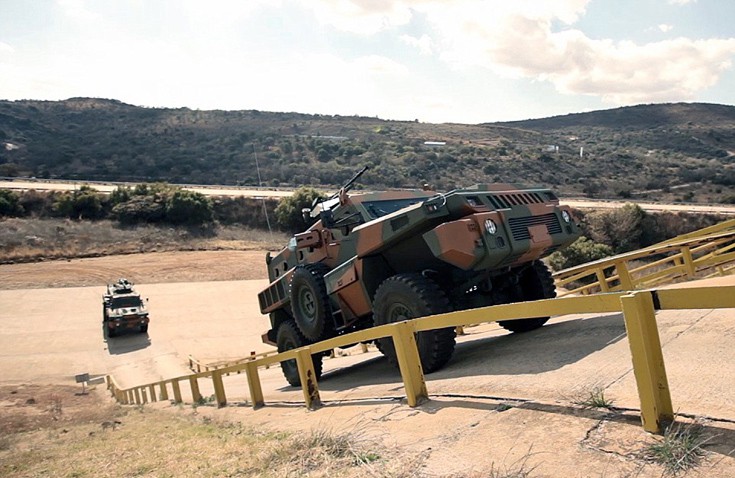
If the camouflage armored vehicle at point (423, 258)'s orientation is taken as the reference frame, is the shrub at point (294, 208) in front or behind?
behind

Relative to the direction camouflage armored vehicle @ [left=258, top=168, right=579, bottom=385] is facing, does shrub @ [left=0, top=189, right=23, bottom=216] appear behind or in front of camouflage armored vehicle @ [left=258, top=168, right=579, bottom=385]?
behind

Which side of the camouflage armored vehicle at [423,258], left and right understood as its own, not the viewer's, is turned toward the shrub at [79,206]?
back

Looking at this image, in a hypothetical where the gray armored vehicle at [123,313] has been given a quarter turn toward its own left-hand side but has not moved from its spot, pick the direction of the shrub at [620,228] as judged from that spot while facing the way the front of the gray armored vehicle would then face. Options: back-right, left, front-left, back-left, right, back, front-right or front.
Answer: front

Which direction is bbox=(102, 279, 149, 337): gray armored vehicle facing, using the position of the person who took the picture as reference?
facing the viewer

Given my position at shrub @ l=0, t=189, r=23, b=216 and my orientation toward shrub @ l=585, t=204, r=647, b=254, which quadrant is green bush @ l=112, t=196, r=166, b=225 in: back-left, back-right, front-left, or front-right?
front-left

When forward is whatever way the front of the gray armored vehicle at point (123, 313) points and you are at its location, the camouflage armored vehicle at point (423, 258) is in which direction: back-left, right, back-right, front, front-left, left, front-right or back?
front

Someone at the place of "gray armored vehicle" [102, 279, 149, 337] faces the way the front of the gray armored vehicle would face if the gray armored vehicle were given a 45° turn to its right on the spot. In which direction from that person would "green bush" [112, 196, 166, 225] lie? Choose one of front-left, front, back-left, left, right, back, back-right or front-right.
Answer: back-right

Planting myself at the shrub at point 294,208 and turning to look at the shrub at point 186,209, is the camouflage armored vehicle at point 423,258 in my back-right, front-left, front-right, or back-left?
back-left

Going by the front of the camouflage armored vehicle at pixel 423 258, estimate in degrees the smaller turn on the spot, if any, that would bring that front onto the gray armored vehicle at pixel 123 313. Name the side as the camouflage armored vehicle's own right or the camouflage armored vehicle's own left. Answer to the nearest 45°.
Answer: approximately 180°

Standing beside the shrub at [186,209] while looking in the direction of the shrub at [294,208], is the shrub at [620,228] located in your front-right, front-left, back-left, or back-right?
front-right

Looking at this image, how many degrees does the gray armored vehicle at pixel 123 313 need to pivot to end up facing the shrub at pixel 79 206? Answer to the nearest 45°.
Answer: approximately 180°

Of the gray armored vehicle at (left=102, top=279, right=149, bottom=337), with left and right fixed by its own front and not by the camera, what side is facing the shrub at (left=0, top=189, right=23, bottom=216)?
back

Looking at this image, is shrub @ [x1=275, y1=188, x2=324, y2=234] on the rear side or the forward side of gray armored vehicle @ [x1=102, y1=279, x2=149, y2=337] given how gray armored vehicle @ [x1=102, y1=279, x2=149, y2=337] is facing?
on the rear side

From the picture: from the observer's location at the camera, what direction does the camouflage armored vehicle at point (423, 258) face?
facing the viewer and to the right of the viewer

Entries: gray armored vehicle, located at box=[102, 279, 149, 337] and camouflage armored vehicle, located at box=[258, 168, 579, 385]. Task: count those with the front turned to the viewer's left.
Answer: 0
